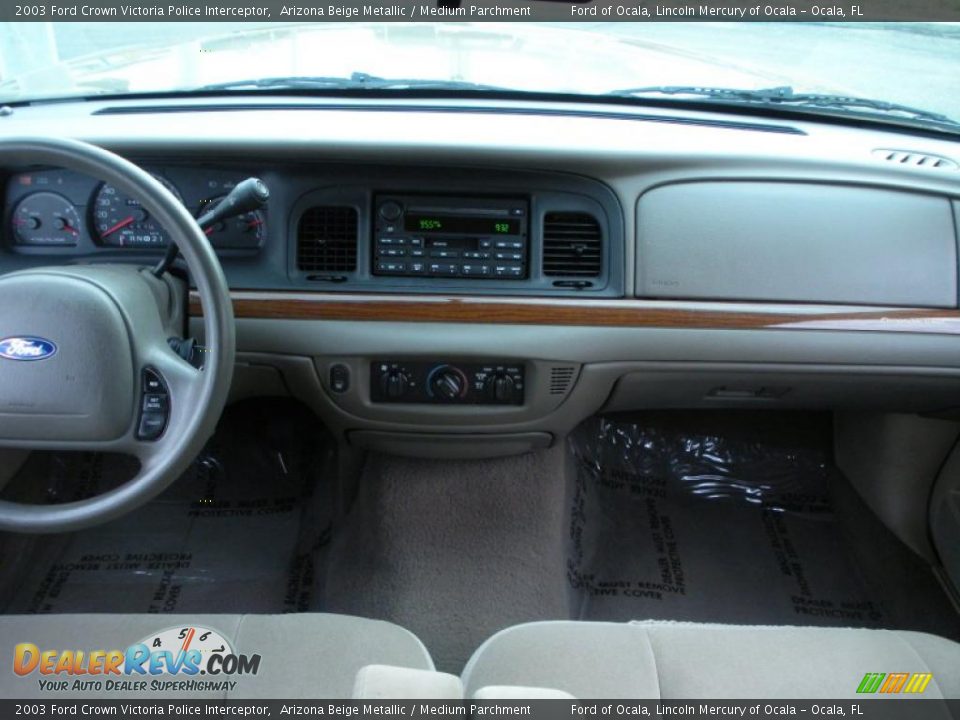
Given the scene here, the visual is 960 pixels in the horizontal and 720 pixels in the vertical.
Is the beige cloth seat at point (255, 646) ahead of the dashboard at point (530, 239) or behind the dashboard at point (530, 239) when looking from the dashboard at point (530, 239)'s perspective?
ahead

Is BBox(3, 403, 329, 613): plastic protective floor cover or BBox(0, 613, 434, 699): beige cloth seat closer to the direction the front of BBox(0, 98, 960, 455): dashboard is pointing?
the beige cloth seat

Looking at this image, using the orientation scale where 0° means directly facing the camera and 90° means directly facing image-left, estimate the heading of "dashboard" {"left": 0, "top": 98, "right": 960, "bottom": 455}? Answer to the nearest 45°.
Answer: approximately 0°

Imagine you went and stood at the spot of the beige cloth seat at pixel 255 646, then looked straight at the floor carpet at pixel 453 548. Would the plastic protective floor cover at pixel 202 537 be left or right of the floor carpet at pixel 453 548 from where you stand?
left
